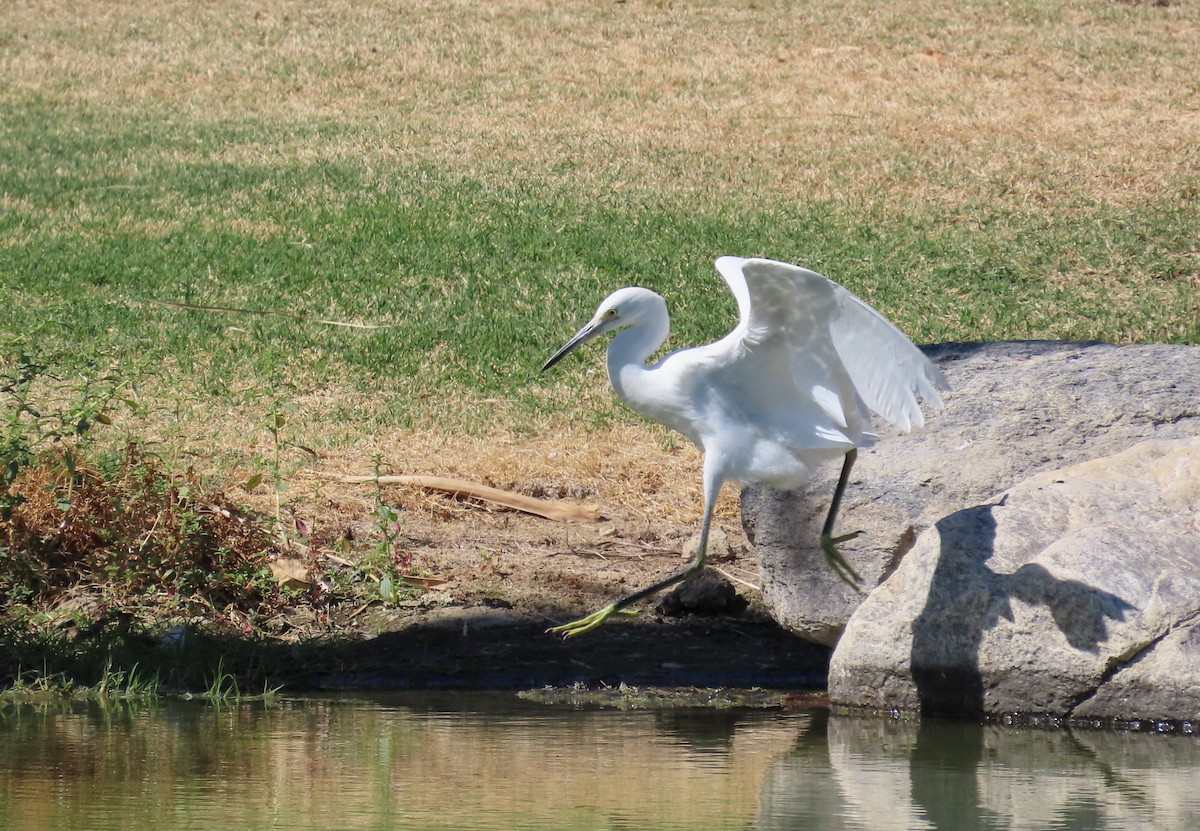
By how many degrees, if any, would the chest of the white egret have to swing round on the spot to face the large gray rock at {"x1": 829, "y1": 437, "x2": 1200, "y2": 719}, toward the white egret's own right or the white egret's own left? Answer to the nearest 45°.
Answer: approximately 180°

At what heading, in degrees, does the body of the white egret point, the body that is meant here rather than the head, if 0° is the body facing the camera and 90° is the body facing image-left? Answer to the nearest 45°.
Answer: approximately 90°
